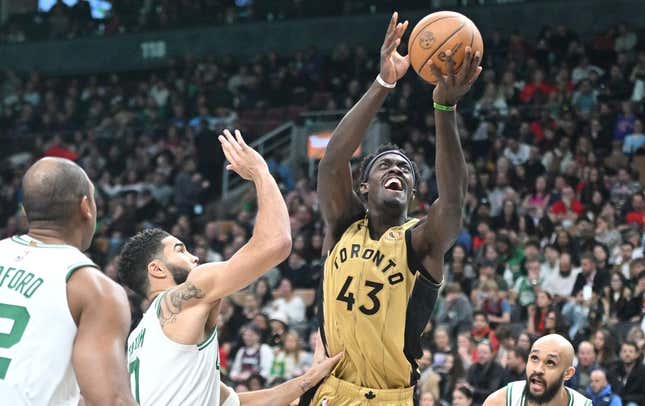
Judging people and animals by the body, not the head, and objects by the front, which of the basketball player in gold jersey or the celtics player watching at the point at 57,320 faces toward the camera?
the basketball player in gold jersey

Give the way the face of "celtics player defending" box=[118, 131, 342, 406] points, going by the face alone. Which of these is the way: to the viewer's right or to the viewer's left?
to the viewer's right

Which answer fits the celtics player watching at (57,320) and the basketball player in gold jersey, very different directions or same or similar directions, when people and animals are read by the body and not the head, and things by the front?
very different directions

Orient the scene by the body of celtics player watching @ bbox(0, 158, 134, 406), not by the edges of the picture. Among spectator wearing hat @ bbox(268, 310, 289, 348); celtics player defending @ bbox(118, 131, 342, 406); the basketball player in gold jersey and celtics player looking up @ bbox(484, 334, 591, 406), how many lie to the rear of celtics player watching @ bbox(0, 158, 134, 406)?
0

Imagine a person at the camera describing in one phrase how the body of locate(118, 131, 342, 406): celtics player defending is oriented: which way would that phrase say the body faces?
to the viewer's right

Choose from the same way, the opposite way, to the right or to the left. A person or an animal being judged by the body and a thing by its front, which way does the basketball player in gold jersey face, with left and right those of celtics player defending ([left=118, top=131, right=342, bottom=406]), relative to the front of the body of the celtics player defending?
to the right

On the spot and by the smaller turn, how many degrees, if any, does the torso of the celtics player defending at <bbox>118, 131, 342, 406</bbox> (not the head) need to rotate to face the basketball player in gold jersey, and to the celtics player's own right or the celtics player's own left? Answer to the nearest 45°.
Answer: approximately 45° to the celtics player's own left

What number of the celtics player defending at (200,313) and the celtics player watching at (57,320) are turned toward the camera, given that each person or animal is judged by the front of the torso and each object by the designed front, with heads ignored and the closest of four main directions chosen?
0

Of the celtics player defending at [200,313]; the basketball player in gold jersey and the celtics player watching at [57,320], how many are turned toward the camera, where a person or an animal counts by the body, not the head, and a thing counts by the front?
1

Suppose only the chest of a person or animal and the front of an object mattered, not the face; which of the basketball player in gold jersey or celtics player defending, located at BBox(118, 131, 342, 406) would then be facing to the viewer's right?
the celtics player defending

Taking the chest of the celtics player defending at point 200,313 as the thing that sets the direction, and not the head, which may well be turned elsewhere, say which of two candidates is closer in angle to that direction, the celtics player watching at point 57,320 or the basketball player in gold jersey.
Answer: the basketball player in gold jersey

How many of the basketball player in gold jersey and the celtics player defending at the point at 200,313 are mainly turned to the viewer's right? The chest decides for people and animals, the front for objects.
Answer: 1

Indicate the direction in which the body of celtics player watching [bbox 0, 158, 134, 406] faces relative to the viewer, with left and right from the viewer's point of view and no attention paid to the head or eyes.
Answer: facing away from the viewer and to the right of the viewer

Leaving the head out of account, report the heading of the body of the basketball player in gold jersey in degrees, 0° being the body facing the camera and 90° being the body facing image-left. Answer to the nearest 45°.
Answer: approximately 0°

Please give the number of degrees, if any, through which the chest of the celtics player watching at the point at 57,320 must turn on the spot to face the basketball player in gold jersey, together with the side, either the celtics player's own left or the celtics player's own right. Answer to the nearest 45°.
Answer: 0° — they already face them
